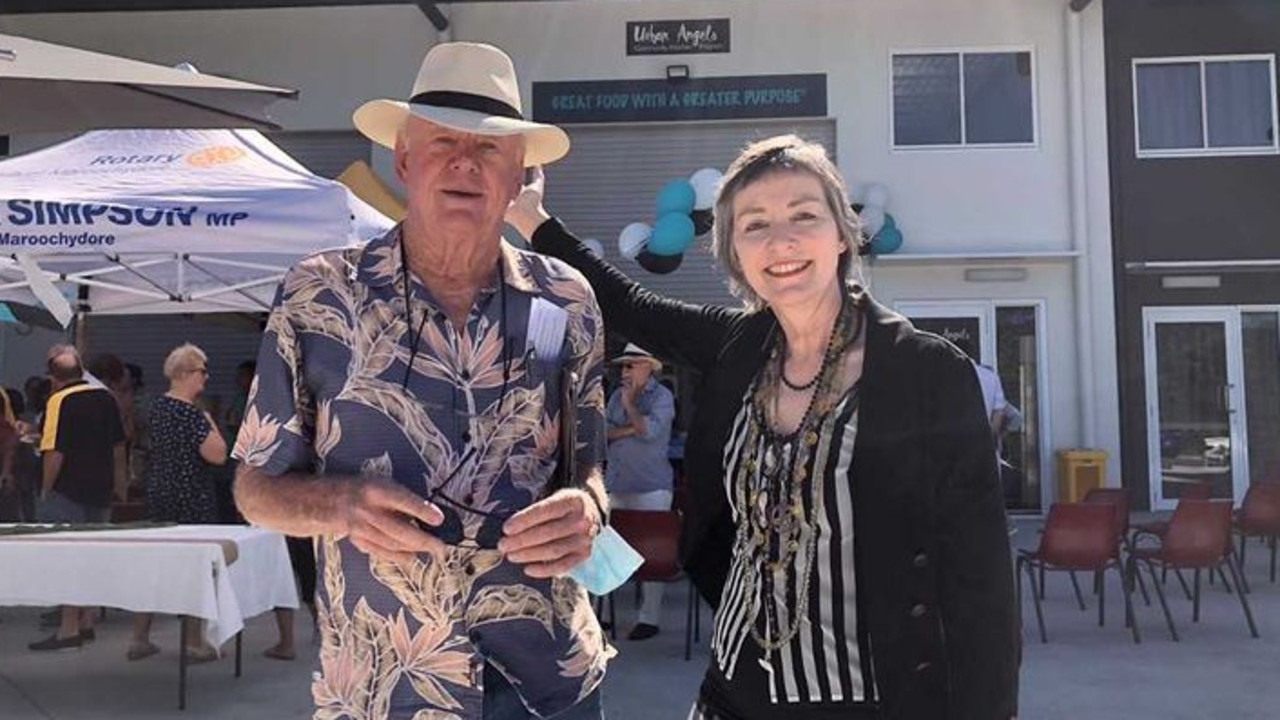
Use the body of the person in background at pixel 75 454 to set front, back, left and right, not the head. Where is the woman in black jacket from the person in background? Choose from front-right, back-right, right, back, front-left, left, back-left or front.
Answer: back-left

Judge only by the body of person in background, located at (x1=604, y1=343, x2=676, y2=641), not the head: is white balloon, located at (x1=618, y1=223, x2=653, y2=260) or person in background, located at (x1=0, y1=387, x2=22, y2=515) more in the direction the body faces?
the person in background

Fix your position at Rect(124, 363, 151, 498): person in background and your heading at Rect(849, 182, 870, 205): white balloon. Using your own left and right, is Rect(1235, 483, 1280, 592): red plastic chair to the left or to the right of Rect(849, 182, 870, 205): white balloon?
right

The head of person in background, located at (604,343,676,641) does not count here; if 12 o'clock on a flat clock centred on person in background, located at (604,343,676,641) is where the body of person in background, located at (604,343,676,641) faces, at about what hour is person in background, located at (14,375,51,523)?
person in background, located at (14,375,51,523) is roughly at 2 o'clock from person in background, located at (604,343,676,641).

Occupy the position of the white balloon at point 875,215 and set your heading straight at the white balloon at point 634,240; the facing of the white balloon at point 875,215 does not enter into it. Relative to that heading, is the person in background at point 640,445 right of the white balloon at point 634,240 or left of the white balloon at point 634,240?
left

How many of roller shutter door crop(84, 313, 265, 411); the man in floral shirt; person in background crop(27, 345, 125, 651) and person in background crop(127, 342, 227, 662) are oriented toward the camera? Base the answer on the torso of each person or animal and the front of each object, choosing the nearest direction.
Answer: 2

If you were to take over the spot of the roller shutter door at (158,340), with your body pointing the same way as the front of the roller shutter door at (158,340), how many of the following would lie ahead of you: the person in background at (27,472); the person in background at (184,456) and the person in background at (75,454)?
3

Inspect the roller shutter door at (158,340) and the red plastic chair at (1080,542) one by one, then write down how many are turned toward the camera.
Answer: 1

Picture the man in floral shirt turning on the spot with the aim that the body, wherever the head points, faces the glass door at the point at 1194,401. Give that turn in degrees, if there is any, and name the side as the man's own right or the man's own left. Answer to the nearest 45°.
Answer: approximately 135° to the man's own left
